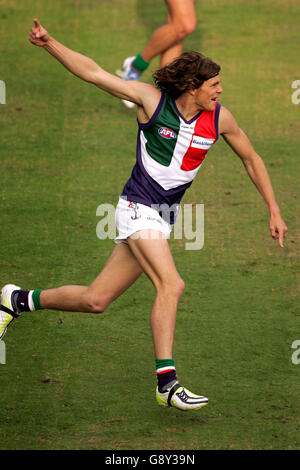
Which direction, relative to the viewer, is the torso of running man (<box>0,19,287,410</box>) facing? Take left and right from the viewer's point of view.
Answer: facing the viewer and to the right of the viewer
